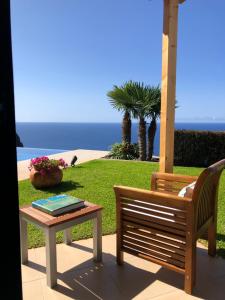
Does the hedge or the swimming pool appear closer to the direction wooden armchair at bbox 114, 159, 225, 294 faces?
the swimming pool

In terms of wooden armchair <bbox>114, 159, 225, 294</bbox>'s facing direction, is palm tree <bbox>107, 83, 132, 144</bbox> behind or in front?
in front

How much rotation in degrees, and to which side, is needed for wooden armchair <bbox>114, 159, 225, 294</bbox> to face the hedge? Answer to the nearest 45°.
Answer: approximately 45° to its right

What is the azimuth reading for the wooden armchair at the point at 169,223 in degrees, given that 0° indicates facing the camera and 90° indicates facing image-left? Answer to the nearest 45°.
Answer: approximately 135°

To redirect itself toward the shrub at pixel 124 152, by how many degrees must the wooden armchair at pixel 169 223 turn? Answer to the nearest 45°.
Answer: approximately 45° to its right

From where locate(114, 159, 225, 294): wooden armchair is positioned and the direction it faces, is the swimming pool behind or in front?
in front

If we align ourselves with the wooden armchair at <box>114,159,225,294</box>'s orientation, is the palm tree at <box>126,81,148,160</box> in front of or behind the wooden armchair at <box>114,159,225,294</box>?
in front

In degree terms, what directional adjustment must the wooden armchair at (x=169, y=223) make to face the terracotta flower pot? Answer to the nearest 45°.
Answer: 0° — it already faces it

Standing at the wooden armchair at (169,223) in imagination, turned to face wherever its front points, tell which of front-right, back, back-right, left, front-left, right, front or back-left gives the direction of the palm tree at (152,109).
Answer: front-right

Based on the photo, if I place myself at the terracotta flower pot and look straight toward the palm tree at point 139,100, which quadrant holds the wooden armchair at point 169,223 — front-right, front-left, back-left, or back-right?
back-right
